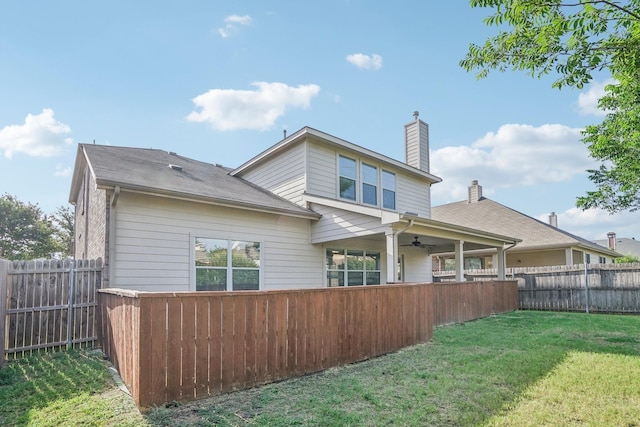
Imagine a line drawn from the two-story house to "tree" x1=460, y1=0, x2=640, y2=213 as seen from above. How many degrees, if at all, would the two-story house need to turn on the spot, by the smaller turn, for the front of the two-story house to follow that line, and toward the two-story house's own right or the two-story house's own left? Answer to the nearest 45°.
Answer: approximately 180°

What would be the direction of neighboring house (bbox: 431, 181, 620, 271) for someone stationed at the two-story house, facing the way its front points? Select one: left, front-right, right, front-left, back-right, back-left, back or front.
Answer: right

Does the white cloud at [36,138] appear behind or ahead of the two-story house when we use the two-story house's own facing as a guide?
ahead

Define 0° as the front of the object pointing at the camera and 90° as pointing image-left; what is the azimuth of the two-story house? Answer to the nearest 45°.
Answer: approximately 135°

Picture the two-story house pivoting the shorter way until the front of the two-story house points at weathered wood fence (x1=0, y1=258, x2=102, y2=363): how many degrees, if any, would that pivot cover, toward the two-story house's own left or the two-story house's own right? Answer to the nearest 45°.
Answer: approximately 90° to the two-story house's own left

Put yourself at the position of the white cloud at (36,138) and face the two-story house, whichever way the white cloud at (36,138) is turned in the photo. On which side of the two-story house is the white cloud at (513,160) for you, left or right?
left

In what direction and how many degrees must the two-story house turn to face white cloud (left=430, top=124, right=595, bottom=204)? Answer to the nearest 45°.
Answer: approximately 90° to its right

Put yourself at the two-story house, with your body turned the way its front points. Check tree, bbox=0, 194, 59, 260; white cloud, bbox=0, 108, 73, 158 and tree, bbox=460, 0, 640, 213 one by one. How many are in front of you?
2

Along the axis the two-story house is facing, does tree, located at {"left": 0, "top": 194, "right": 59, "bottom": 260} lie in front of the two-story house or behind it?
in front

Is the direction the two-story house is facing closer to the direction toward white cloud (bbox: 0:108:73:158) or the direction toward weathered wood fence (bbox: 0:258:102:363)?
the white cloud

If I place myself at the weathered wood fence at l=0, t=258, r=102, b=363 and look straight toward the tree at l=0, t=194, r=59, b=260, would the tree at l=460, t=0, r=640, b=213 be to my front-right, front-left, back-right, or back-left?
back-right
